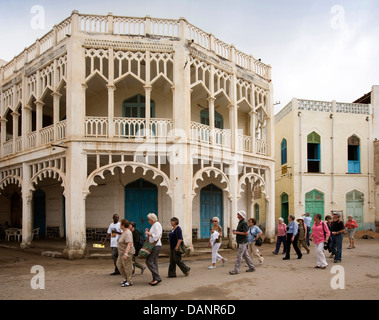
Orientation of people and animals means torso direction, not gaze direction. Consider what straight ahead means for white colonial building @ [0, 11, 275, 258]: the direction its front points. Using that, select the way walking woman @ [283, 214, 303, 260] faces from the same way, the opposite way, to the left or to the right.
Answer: to the right

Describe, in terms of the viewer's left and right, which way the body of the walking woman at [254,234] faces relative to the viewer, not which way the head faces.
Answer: facing to the left of the viewer

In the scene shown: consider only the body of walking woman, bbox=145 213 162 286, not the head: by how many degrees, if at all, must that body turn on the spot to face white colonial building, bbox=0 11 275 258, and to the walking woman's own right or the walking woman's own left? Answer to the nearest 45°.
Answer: approximately 90° to the walking woman's own right

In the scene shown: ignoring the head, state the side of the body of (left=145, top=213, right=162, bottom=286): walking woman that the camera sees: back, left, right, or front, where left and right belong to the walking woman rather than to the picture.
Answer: left

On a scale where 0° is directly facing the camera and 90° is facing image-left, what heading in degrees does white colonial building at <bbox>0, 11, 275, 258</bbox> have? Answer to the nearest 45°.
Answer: approximately 0°

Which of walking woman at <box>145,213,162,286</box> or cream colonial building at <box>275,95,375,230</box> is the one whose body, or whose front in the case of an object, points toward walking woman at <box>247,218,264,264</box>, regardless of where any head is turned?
the cream colonial building

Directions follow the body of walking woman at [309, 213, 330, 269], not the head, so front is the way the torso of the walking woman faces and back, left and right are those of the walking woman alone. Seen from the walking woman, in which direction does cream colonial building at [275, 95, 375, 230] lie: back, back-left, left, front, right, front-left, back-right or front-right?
back-right

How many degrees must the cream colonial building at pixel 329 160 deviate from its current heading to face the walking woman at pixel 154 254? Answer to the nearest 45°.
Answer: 0° — it already faces them
